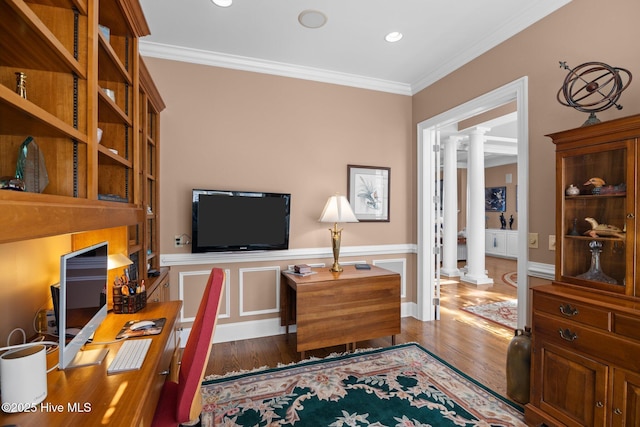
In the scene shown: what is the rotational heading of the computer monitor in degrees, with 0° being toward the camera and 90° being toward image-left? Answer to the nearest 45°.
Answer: approximately 270°

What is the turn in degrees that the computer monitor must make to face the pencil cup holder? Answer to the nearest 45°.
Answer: approximately 90° to its left

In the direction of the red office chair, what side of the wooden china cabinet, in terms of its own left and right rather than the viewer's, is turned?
front

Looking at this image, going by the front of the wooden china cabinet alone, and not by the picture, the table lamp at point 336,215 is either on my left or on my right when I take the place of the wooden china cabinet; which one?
on my right

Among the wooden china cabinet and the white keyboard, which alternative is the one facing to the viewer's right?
the white keyboard

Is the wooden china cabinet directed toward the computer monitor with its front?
yes

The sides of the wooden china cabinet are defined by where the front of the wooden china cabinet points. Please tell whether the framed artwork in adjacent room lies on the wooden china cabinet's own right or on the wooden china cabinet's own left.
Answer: on the wooden china cabinet's own right

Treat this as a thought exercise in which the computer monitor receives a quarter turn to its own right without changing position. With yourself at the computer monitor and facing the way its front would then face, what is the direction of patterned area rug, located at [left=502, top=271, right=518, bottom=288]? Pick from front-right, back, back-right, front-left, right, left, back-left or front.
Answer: left

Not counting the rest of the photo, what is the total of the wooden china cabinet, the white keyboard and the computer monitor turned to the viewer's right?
2

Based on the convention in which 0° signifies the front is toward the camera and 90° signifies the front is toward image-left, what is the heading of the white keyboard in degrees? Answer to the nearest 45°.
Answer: approximately 270°

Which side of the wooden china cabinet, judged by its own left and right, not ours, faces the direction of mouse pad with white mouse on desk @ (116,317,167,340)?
front

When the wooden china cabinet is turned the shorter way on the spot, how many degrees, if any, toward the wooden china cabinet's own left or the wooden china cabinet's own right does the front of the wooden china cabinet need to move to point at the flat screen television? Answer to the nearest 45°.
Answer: approximately 45° to the wooden china cabinet's own right

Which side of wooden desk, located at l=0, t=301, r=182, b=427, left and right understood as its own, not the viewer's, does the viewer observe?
right

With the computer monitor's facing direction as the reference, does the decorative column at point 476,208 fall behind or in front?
in front

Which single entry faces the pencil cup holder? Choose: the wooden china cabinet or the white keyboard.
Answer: the wooden china cabinet

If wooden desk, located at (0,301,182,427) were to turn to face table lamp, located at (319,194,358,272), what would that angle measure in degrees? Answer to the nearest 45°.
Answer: approximately 45° to its left
